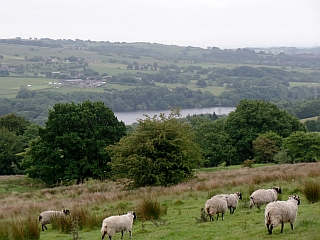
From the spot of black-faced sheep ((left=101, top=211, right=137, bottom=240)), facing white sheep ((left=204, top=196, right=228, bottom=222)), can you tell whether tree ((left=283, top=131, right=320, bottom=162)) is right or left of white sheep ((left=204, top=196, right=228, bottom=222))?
left

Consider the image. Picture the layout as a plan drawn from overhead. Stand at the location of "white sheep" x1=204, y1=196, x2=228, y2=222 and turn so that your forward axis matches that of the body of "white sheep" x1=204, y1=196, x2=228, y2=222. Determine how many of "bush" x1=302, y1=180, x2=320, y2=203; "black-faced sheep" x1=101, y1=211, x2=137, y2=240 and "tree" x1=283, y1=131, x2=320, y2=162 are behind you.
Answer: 1

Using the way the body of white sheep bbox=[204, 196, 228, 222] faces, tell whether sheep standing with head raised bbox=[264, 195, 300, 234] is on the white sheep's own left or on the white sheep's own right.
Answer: on the white sheep's own right

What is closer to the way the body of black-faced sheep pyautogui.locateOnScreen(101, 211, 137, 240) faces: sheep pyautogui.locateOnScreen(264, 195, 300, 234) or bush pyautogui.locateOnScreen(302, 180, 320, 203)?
the bush
